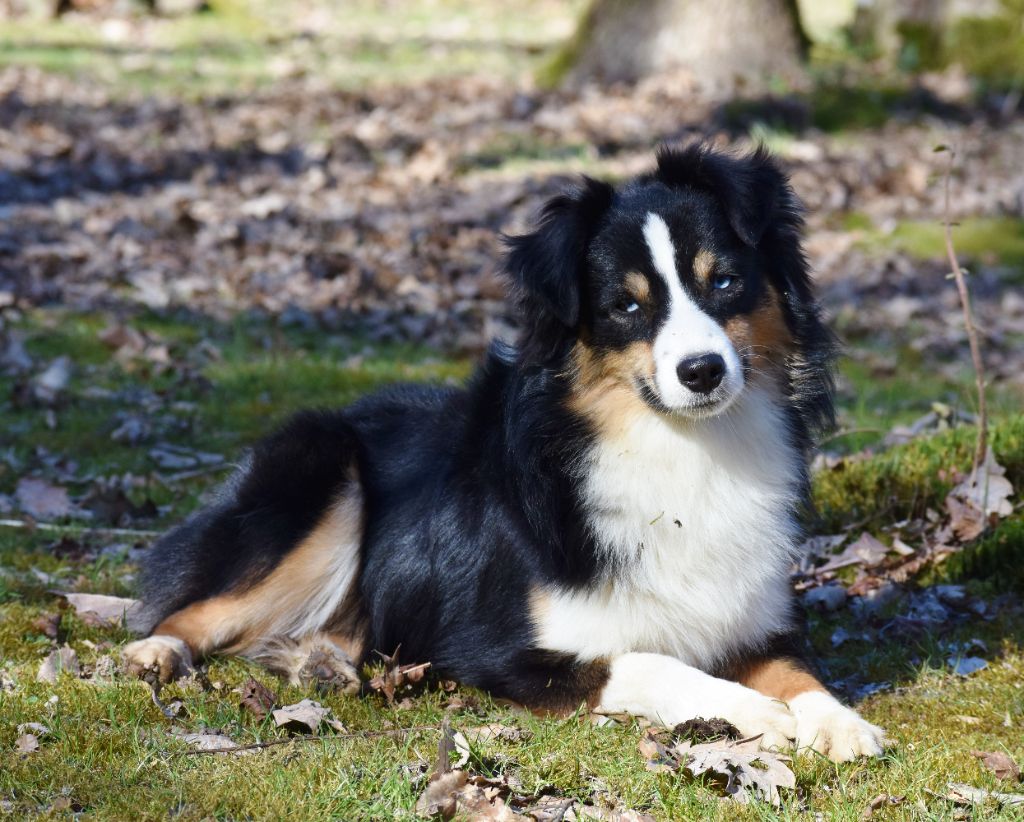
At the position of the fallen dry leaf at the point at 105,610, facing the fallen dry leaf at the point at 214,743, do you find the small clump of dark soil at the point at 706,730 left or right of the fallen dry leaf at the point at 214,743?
left

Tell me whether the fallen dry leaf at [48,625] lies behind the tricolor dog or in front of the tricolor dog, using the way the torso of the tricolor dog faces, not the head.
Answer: behind

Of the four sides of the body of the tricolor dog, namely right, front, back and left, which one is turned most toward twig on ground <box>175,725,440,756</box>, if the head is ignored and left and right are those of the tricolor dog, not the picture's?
right

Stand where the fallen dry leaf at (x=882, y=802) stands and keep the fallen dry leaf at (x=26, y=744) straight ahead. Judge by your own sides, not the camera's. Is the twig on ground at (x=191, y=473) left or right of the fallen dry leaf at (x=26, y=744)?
right

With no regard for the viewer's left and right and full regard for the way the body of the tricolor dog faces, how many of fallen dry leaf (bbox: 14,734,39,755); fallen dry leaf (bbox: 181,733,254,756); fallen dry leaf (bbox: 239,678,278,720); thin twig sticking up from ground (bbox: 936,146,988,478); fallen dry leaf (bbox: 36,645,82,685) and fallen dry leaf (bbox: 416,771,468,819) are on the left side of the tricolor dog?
1

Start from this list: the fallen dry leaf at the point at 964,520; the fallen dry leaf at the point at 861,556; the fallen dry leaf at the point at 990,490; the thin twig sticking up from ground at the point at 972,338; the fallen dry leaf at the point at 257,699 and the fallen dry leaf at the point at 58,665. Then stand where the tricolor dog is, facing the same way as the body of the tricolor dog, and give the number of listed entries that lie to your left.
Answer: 4

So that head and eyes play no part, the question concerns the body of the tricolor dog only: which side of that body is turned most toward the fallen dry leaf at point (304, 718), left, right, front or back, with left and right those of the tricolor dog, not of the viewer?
right

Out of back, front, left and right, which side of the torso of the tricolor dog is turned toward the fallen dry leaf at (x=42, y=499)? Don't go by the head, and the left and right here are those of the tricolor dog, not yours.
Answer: back

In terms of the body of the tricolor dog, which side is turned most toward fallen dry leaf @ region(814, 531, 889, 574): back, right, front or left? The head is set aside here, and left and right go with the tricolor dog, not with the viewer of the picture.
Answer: left

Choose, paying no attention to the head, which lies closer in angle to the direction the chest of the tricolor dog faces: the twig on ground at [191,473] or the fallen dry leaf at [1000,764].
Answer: the fallen dry leaf

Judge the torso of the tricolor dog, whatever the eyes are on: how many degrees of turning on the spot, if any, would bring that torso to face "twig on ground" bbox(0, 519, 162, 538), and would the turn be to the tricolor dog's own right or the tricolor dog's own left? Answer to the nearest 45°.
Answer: approximately 180°

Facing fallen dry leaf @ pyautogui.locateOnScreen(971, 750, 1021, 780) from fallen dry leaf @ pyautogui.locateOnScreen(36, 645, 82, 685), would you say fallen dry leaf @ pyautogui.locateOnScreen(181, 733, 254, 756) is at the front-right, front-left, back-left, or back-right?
front-right

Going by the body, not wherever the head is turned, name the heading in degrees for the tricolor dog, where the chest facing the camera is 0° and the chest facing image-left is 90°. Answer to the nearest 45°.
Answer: approximately 315°

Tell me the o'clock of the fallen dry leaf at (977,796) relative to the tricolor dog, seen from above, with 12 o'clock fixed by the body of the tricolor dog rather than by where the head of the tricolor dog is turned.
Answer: The fallen dry leaf is roughly at 12 o'clock from the tricolor dog.

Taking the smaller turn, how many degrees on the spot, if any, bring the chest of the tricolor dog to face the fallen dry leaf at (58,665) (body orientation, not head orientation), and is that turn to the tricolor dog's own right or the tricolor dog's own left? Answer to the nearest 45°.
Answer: approximately 135° to the tricolor dog's own right

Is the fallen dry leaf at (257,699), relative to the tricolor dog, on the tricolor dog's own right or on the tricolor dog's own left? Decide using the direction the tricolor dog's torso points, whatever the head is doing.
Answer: on the tricolor dog's own right
